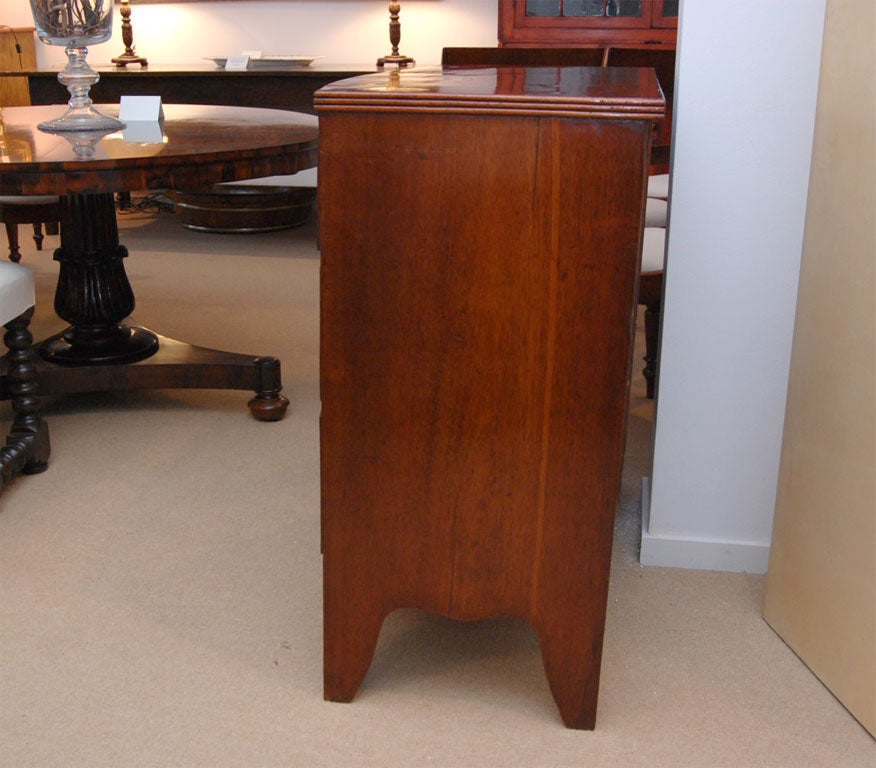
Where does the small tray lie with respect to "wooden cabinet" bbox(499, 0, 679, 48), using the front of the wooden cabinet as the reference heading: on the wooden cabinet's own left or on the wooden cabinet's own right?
on the wooden cabinet's own right

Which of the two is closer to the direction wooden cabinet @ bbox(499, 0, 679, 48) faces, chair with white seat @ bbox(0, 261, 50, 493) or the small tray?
the chair with white seat

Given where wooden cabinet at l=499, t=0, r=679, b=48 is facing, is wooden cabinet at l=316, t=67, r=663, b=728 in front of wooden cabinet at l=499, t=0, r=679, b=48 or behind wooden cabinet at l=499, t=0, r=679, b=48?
in front

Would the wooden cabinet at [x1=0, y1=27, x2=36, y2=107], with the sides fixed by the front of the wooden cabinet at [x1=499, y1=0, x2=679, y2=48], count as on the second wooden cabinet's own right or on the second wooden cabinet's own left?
on the second wooden cabinet's own right

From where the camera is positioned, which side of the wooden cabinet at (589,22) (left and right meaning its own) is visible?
front

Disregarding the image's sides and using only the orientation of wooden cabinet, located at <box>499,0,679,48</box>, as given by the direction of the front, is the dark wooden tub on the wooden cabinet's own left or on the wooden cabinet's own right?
on the wooden cabinet's own right

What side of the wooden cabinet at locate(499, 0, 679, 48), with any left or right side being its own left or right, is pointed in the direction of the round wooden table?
front

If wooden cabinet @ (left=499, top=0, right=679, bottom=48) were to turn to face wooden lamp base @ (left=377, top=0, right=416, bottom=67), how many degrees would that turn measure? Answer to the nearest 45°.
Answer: approximately 90° to its right

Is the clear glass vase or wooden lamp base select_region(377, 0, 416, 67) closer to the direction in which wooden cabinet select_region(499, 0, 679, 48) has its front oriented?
the clear glass vase

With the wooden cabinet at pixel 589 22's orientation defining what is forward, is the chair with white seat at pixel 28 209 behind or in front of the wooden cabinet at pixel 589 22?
in front

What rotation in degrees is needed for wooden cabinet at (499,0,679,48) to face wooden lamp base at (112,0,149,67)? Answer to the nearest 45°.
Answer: approximately 90° to its right

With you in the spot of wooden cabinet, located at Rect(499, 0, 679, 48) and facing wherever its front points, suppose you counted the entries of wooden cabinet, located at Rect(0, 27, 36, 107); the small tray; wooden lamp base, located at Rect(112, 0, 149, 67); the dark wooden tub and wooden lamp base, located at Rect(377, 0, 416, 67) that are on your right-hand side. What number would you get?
5

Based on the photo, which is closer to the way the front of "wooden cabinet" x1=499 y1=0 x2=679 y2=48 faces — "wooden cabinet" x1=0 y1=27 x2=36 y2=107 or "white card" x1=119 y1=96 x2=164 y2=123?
the white card

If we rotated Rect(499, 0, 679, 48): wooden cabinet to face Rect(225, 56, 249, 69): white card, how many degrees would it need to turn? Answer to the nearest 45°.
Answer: approximately 90° to its right
